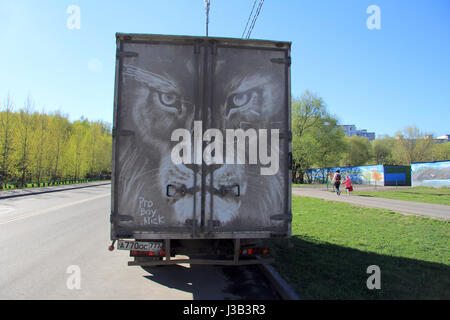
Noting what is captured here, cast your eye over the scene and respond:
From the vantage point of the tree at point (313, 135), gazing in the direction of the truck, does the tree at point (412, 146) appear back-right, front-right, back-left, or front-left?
back-left

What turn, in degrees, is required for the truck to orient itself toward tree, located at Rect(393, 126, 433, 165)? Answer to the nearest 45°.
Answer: approximately 45° to its right

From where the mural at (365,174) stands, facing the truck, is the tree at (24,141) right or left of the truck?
right

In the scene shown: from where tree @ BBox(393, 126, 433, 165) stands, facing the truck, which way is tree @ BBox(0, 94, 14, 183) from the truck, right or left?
right

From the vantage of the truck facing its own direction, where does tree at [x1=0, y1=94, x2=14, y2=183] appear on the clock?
The tree is roughly at 11 o'clock from the truck.

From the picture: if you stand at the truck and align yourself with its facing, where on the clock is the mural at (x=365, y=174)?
The mural is roughly at 1 o'clock from the truck.

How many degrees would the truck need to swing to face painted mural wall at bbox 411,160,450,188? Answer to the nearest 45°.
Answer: approximately 45° to its right

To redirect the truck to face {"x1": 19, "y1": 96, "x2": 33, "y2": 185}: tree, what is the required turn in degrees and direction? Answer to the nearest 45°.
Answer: approximately 45° to its left

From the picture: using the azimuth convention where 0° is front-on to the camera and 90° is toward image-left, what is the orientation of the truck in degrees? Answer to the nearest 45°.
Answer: approximately 180°
